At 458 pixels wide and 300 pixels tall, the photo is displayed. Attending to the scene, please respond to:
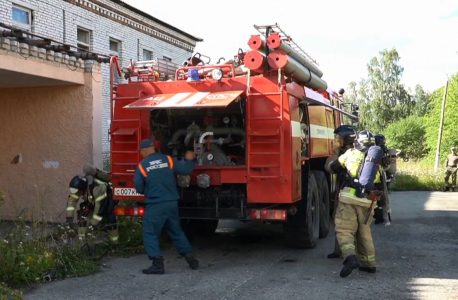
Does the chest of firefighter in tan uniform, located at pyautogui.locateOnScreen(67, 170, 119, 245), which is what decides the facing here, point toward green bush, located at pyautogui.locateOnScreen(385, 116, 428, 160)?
no

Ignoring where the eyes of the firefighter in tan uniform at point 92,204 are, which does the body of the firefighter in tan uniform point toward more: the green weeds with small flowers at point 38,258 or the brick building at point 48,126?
the green weeds with small flowers

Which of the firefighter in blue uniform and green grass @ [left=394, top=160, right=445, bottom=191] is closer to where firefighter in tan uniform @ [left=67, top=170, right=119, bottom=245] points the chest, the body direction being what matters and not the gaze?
the firefighter in blue uniform
